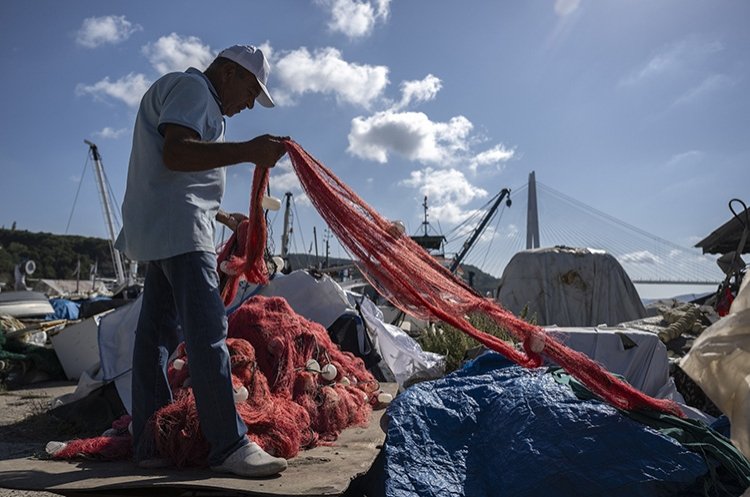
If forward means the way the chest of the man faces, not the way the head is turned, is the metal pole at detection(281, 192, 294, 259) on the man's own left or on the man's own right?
on the man's own left

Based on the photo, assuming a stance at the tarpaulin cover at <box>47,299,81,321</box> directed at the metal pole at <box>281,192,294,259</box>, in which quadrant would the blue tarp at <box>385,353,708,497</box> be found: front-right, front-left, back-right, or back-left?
back-right

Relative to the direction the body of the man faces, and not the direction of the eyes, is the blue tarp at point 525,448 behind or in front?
in front

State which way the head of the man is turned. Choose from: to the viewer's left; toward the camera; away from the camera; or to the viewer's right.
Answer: to the viewer's right

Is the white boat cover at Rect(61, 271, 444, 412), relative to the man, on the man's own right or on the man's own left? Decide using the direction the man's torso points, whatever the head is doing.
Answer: on the man's own left

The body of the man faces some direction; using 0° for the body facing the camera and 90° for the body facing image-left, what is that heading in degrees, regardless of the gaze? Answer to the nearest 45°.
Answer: approximately 270°

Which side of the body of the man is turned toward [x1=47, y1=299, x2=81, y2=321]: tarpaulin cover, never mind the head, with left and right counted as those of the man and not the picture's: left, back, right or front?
left

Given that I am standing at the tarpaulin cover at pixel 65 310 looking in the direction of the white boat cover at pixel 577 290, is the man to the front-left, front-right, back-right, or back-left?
front-right

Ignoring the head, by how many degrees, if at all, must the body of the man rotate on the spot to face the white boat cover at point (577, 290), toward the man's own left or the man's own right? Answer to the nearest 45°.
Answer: approximately 45° to the man's own left
